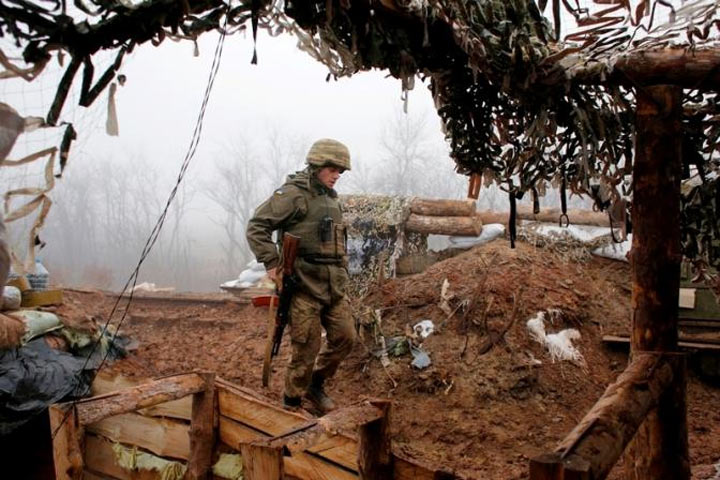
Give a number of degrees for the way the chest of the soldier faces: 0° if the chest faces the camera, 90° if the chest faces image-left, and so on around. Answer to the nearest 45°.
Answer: approximately 315°

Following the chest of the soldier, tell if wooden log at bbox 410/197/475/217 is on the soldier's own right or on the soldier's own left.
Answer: on the soldier's own left

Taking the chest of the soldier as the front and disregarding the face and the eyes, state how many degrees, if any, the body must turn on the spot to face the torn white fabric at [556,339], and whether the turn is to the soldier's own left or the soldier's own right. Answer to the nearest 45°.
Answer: approximately 90° to the soldier's own left

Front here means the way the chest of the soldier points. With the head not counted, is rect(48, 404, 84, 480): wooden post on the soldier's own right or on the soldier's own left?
on the soldier's own right

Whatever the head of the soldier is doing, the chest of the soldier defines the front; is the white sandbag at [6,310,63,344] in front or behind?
behind

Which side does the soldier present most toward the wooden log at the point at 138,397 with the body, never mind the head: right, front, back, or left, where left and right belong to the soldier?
right

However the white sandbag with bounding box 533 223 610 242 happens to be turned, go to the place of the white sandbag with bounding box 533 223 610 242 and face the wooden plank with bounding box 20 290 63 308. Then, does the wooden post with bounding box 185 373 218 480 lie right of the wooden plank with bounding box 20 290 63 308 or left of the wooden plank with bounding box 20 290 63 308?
left

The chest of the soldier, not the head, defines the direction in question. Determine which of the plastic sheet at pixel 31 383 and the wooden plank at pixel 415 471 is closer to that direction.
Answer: the wooden plank

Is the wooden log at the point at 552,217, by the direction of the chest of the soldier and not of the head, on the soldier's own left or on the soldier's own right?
on the soldier's own left

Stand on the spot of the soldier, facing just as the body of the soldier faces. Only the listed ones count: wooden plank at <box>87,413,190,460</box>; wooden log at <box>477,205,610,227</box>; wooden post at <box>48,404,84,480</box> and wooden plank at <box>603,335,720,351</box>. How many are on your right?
2

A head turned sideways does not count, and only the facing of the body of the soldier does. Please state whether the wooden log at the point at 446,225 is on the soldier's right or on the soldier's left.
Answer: on the soldier's left

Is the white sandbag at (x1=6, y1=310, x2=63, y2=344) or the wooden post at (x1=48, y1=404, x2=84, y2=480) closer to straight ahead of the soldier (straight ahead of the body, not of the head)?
the wooden post
